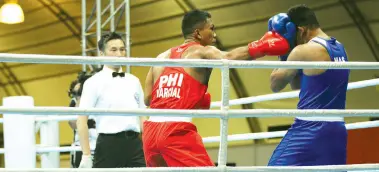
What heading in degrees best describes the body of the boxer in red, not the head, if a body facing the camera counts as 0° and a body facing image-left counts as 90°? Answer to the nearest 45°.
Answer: approximately 225°

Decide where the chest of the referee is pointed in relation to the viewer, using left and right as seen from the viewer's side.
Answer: facing the viewer and to the right of the viewer

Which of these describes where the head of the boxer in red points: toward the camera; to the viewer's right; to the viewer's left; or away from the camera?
to the viewer's right

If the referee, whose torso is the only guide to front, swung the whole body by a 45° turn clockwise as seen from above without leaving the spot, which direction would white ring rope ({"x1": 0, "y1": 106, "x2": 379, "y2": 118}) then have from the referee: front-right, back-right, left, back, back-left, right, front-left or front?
front

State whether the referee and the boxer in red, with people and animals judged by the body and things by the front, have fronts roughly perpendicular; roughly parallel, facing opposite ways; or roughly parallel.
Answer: roughly perpendicular

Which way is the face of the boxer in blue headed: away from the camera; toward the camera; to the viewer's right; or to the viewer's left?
to the viewer's left

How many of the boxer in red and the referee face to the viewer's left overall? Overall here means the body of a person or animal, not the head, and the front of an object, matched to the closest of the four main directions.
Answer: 0
